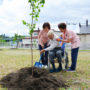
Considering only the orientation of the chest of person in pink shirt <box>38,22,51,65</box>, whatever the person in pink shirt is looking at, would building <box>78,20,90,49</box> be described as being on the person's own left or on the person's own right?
on the person's own left

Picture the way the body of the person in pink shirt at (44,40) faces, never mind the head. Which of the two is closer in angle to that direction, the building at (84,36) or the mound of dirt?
the mound of dirt

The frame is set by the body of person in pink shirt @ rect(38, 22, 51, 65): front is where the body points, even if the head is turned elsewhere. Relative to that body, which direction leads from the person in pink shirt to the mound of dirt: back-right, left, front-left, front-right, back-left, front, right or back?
front-right
